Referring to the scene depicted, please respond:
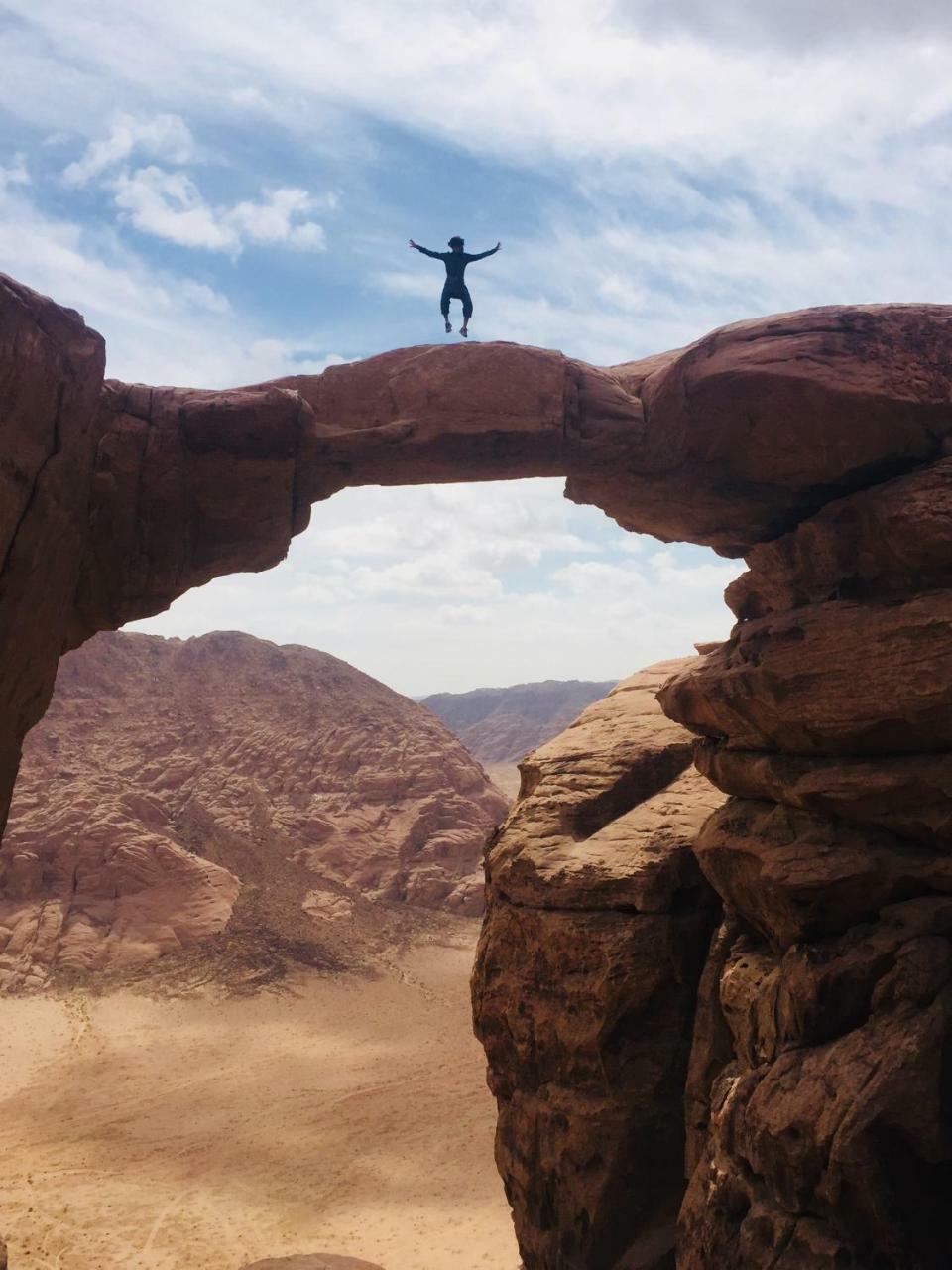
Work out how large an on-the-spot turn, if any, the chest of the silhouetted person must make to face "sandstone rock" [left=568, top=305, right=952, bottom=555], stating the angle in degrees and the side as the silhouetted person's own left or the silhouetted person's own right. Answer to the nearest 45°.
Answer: approximately 45° to the silhouetted person's own left

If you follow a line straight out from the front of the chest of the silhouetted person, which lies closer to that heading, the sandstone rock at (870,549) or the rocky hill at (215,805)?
the sandstone rock

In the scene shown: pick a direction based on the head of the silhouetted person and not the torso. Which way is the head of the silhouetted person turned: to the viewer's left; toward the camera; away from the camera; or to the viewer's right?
toward the camera

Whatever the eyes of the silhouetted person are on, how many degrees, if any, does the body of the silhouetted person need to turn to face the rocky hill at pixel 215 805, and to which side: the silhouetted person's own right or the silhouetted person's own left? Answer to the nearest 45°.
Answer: approximately 180°

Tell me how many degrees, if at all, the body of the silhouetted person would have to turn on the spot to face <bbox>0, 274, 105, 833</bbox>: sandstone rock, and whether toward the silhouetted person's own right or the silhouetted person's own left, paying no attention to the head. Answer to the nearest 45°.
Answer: approximately 45° to the silhouetted person's own right

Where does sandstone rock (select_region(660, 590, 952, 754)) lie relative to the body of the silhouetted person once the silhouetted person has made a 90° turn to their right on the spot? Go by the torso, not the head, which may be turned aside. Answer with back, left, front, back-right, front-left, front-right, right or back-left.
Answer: back-left

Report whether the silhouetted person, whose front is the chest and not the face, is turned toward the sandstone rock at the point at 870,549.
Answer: no

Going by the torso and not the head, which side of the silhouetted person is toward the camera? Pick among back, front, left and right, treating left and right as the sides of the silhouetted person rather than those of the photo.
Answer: front
